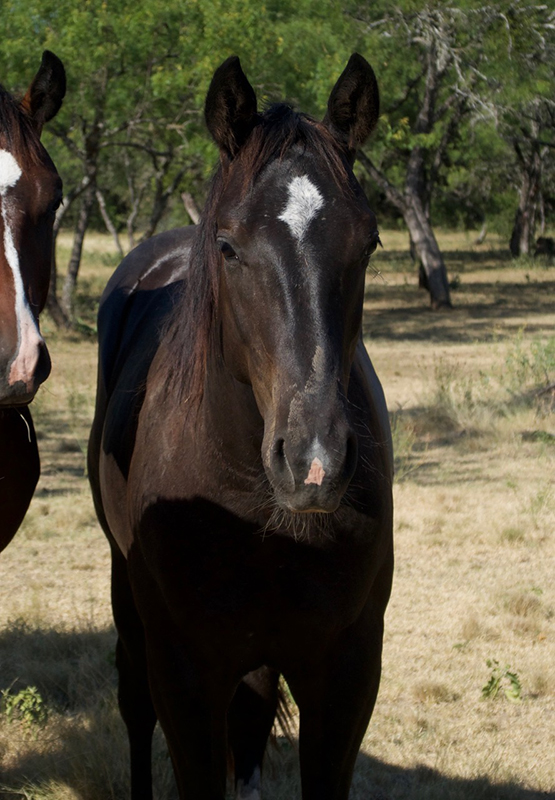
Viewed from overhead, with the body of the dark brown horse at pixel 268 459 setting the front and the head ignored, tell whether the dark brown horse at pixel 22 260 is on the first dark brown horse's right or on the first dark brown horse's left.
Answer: on the first dark brown horse's right

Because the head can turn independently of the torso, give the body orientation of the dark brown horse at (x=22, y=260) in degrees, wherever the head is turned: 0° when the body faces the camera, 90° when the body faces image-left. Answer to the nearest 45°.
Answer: approximately 0°

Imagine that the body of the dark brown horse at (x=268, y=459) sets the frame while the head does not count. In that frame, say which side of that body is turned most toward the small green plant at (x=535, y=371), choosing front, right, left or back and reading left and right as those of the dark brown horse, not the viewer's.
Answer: back

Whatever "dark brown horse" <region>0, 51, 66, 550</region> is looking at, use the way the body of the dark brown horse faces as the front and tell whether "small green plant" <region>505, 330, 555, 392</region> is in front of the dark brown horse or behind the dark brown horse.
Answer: behind

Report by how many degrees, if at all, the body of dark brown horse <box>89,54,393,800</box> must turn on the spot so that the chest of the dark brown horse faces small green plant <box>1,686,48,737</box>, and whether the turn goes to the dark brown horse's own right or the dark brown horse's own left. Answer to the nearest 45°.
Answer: approximately 135° to the dark brown horse's own right

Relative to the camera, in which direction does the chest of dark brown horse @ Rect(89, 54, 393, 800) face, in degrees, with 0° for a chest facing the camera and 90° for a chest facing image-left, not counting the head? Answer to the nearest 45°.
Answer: approximately 0°

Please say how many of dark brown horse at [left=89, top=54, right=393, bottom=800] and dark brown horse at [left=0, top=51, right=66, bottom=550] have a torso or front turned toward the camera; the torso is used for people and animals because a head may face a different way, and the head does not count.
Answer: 2
